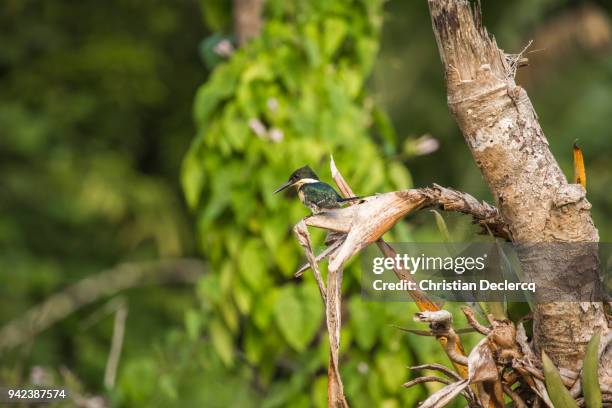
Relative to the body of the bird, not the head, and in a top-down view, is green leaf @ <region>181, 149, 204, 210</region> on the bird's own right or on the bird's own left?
on the bird's own right

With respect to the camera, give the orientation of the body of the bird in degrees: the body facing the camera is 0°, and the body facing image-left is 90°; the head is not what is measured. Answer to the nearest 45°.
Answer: approximately 90°

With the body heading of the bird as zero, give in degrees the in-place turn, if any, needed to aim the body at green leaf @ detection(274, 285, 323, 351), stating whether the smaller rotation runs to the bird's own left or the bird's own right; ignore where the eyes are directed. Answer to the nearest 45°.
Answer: approximately 90° to the bird's own right

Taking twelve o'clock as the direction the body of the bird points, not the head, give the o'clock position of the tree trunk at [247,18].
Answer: The tree trunk is roughly at 3 o'clock from the bird.
